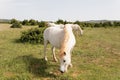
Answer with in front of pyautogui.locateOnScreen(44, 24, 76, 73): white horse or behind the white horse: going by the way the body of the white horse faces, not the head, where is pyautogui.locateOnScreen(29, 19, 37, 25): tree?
behind

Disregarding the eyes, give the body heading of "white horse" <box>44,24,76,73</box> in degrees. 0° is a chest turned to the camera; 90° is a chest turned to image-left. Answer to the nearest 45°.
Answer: approximately 315°

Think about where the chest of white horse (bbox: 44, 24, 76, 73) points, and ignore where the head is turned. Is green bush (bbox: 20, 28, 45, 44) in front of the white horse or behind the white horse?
behind
